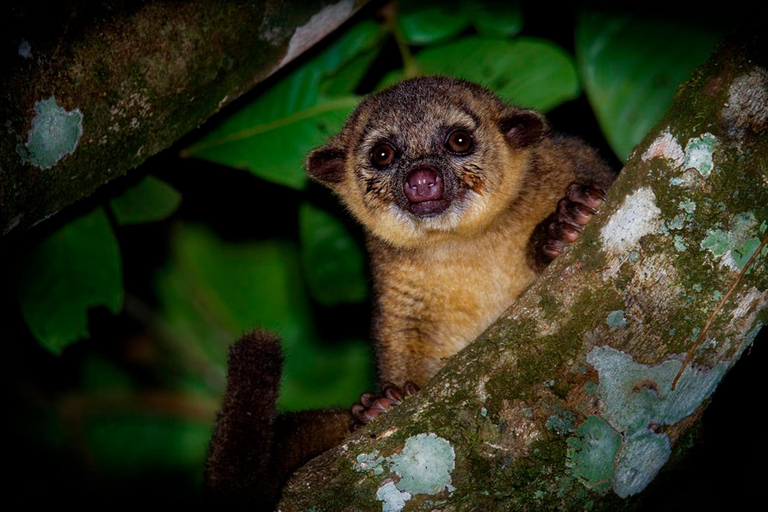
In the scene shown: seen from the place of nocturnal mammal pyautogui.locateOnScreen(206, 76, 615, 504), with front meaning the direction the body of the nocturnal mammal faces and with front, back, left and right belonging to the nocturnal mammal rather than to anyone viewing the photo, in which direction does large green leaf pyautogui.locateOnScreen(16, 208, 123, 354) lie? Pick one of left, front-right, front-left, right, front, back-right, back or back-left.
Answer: right

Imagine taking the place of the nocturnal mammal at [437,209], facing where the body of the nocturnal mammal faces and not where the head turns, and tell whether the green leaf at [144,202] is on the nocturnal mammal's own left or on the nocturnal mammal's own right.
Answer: on the nocturnal mammal's own right

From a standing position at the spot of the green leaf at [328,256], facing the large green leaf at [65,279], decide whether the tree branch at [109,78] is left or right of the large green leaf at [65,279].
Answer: left

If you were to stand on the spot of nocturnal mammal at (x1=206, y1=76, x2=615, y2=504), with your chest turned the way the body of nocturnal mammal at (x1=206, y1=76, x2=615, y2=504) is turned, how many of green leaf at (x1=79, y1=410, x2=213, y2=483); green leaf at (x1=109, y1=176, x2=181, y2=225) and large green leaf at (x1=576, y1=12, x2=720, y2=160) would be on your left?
1

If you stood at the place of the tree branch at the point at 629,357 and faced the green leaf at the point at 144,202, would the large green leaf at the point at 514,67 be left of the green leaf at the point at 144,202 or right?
right

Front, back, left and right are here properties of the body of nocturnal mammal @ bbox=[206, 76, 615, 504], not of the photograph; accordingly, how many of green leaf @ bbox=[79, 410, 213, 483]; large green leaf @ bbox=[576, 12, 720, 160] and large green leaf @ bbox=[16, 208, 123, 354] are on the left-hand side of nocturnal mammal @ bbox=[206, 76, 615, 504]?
1

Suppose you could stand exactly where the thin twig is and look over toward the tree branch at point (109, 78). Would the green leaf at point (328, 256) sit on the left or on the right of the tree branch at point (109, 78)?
right

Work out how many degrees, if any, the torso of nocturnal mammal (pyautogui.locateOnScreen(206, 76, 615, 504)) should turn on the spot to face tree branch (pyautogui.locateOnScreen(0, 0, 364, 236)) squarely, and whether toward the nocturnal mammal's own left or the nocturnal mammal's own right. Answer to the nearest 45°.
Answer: approximately 45° to the nocturnal mammal's own right

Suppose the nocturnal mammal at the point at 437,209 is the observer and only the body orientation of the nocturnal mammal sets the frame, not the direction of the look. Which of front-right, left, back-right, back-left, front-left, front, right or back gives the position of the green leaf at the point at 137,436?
back-right

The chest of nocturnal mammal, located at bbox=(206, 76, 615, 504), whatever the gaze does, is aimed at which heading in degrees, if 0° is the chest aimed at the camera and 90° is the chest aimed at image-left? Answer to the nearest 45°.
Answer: approximately 0°

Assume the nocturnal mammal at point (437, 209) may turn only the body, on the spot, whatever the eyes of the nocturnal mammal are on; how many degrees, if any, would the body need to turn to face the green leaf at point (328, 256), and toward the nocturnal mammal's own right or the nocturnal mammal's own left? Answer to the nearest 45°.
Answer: approximately 135° to the nocturnal mammal's own right
